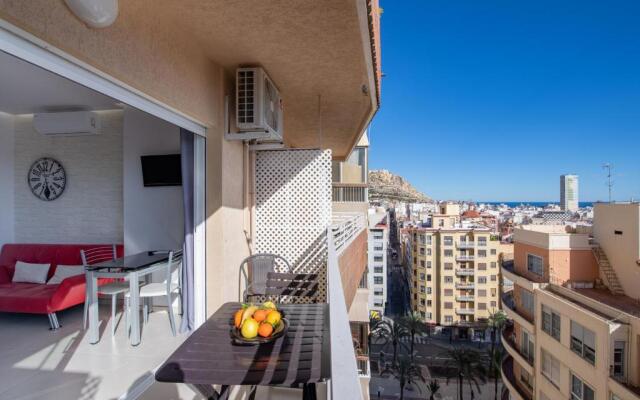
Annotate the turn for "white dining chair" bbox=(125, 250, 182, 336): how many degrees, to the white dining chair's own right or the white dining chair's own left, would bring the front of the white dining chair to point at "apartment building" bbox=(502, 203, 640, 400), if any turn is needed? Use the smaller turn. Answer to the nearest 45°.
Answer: approximately 135° to the white dining chair's own right

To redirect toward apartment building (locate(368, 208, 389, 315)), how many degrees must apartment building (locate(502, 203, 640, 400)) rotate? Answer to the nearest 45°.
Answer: approximately 90° to its right

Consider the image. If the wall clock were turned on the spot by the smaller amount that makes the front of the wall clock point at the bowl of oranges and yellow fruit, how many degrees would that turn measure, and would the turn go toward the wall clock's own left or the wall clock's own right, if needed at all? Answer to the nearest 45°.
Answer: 0° — it already faces it

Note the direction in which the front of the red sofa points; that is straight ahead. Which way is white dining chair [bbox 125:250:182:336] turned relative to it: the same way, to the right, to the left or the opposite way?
to the right

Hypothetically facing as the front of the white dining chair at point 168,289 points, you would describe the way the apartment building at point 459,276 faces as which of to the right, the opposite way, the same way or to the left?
to the left

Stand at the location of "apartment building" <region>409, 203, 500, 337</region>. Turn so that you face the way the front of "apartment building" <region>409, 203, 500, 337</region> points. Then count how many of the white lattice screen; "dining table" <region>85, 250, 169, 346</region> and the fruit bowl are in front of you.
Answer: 3

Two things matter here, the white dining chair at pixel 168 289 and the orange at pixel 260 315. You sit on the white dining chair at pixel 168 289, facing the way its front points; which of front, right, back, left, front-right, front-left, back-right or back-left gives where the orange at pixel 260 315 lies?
back-left

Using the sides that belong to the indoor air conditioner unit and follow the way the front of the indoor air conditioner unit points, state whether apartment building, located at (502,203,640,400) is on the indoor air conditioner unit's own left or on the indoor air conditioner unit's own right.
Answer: on the indoor air conditioner unit's own left

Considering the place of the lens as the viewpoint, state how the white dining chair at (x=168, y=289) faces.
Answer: facing away from the viewer and to the left of the viewer
